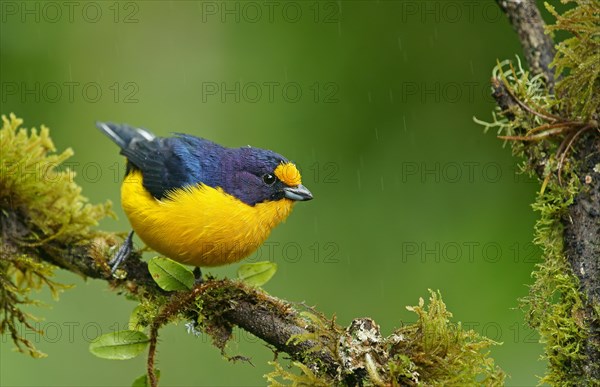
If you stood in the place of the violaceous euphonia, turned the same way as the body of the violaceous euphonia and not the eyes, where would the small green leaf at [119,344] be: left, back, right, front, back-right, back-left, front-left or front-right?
right

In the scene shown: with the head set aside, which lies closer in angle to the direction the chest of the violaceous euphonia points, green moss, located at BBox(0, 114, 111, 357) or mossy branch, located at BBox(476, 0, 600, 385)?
the mossy branch

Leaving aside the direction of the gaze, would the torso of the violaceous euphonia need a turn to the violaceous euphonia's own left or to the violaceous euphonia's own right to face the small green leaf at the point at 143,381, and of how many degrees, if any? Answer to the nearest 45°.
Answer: approximately 90° to the violaceous euphonia's own right

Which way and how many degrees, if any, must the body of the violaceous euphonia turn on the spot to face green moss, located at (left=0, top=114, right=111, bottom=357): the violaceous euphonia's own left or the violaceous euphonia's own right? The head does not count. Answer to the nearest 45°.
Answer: approximately 180°

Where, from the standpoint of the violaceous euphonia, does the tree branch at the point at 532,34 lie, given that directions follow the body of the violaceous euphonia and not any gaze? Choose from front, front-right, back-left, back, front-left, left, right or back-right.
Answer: front-right

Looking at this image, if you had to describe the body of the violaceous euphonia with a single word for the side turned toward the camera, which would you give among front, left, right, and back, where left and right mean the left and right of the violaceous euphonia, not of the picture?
right

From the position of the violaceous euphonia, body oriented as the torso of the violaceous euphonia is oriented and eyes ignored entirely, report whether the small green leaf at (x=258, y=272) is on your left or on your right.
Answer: on your left

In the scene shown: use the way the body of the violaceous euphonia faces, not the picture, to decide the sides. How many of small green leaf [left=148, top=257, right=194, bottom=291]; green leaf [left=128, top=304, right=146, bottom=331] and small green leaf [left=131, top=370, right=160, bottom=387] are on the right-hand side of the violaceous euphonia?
3

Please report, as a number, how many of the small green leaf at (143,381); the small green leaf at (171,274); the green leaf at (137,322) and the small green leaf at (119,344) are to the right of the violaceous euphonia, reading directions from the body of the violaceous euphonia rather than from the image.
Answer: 4
